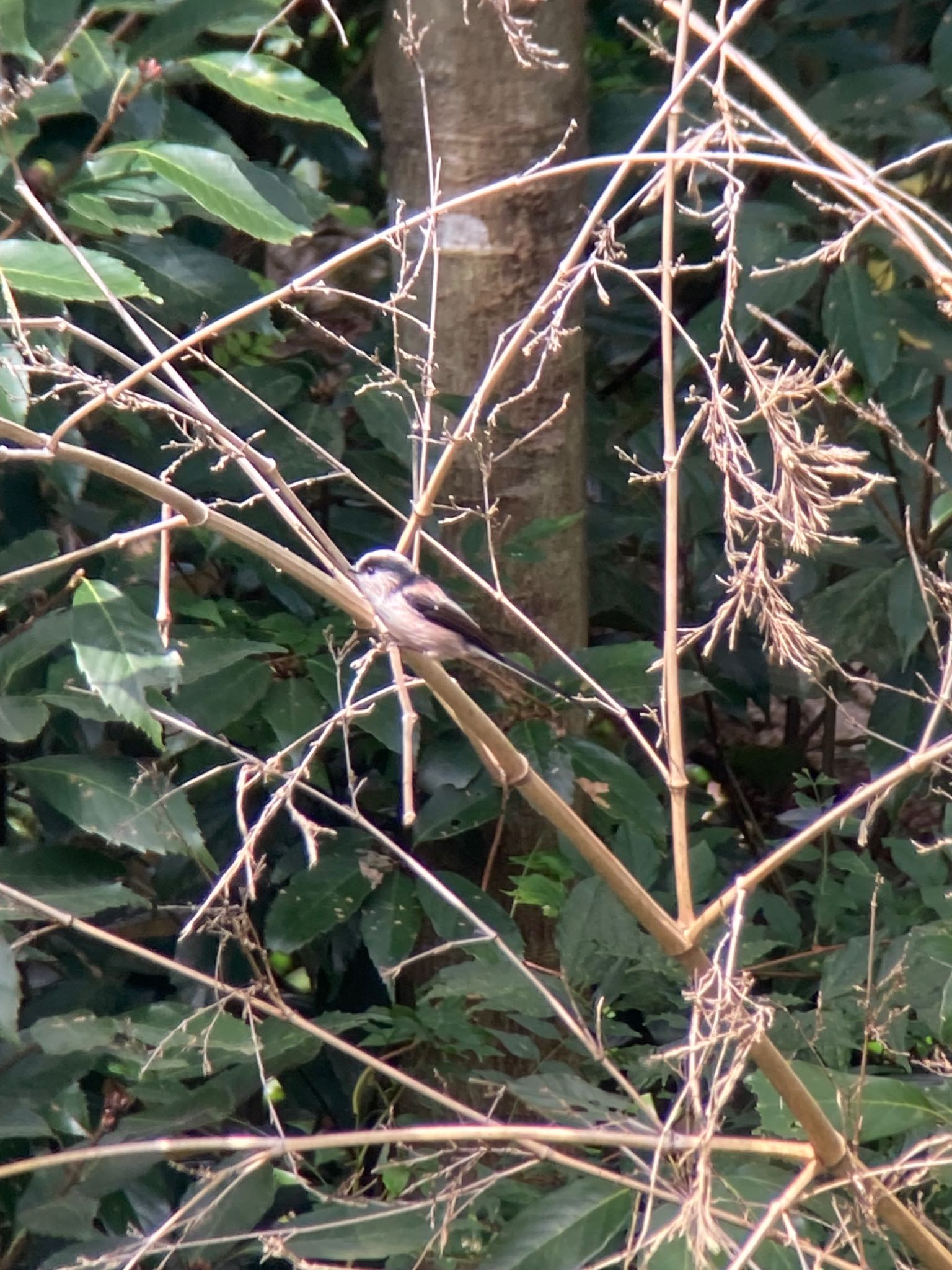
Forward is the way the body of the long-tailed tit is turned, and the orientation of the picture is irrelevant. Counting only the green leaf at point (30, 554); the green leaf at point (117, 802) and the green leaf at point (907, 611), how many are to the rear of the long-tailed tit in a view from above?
1

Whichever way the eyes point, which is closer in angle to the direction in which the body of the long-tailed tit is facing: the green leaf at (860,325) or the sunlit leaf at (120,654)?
the sunlit leaf

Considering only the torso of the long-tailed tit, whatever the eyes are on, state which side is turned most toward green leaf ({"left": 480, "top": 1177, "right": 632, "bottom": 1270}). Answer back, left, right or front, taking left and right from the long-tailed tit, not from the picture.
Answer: left

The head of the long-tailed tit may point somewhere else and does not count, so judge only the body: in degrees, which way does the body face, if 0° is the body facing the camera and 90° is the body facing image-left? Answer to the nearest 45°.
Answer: approximately 90°
